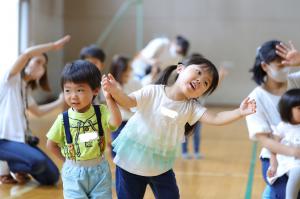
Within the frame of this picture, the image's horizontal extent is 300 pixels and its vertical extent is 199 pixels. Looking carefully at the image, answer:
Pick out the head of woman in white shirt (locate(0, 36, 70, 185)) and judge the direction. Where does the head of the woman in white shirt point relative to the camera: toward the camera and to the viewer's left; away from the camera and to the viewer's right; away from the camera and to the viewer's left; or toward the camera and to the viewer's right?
toward the camera and to the viewer's right

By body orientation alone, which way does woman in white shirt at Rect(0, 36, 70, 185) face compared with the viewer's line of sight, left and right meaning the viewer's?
facing to the right of the viewer
